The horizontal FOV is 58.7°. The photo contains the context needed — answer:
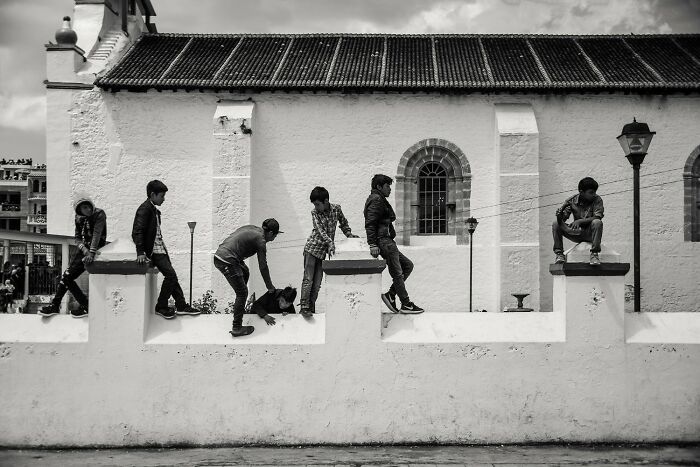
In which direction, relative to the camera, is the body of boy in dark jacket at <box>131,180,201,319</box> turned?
to the viewer's right

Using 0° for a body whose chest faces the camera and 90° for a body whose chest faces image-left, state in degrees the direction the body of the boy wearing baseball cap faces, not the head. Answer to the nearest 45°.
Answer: approximately 270°

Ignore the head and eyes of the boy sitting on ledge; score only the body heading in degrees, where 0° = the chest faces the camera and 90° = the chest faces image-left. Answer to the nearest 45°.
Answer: approximately 0°

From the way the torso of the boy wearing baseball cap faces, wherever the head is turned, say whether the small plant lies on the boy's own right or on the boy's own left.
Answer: on the boy's own left

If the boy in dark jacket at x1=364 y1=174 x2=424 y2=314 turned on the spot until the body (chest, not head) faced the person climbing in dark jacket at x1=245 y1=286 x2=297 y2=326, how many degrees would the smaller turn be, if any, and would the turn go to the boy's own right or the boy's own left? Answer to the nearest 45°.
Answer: approximately 135° to the boy's own right

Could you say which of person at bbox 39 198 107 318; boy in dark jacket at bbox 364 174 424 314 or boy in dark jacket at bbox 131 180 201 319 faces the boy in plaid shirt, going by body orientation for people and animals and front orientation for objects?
boy in dark jacket at bbox 131 180 201 319

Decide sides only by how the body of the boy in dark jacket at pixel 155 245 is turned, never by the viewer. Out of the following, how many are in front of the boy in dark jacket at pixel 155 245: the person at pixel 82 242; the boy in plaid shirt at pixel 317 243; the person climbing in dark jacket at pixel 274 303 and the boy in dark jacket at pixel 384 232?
3

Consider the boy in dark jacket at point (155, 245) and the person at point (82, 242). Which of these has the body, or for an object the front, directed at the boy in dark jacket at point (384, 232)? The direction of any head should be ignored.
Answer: the boy in dark jacket at point (155, 245)

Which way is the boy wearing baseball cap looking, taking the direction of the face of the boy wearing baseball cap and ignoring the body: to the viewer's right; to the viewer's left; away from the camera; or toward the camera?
to the viewer's right

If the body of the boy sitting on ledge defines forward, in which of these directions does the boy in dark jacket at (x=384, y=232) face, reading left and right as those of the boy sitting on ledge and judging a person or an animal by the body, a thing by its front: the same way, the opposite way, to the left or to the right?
to the left
